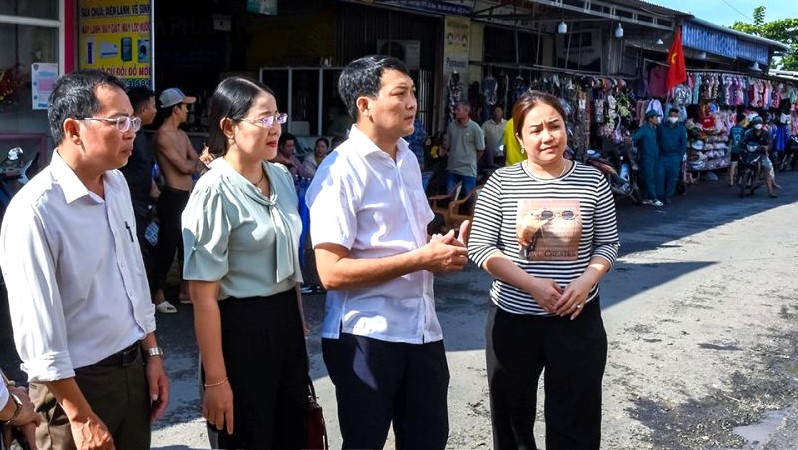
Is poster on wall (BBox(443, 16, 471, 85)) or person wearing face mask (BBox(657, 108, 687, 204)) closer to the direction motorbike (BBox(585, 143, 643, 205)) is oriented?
the person wearing face mask

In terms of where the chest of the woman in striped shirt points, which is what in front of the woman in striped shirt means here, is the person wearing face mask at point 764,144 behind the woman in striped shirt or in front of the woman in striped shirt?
behind

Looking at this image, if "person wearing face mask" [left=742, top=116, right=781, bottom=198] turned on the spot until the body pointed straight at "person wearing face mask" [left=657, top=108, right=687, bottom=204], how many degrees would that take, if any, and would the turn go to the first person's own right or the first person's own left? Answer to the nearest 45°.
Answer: approximately 45° to the first person's own right

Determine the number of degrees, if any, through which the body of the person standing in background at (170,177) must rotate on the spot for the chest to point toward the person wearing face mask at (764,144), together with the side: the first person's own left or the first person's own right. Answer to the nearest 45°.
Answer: approximately 45° to the first person's own left

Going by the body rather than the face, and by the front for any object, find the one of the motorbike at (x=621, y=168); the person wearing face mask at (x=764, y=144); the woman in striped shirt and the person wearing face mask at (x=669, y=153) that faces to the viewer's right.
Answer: the motorbike

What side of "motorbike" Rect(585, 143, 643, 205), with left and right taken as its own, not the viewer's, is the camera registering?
right

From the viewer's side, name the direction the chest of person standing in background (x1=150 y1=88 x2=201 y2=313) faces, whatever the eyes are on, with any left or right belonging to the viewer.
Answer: facing to the right of the viewer

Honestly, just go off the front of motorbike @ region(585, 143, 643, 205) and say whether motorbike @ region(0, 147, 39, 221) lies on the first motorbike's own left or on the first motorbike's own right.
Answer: on the first motorbike's own right

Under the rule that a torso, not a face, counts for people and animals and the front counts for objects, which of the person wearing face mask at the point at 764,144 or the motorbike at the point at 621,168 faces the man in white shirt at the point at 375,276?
the person wearing face mask

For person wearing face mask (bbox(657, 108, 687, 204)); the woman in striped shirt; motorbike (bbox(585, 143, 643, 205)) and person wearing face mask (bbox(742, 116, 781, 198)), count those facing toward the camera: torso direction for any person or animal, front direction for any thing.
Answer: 3
